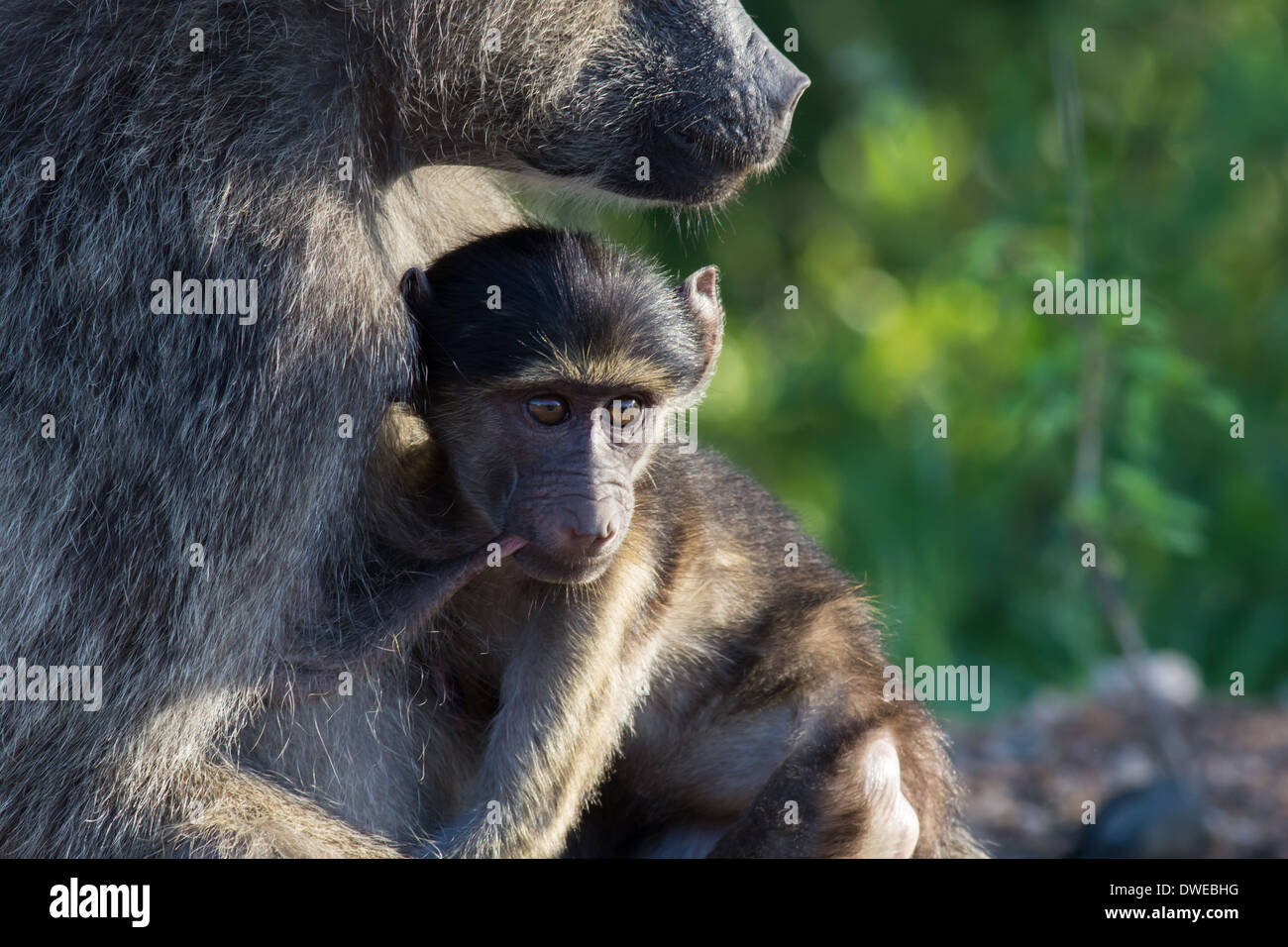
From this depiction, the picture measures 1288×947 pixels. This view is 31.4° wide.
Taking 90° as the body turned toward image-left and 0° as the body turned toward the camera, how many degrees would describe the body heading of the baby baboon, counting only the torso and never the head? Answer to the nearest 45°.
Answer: approximately 45°

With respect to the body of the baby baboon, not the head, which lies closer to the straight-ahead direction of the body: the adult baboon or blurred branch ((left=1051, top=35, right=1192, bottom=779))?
the adult baboon

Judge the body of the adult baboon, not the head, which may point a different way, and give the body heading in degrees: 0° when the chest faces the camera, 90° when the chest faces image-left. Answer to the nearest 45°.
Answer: approximately 270°

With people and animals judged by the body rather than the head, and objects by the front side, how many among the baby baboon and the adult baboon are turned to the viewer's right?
1
